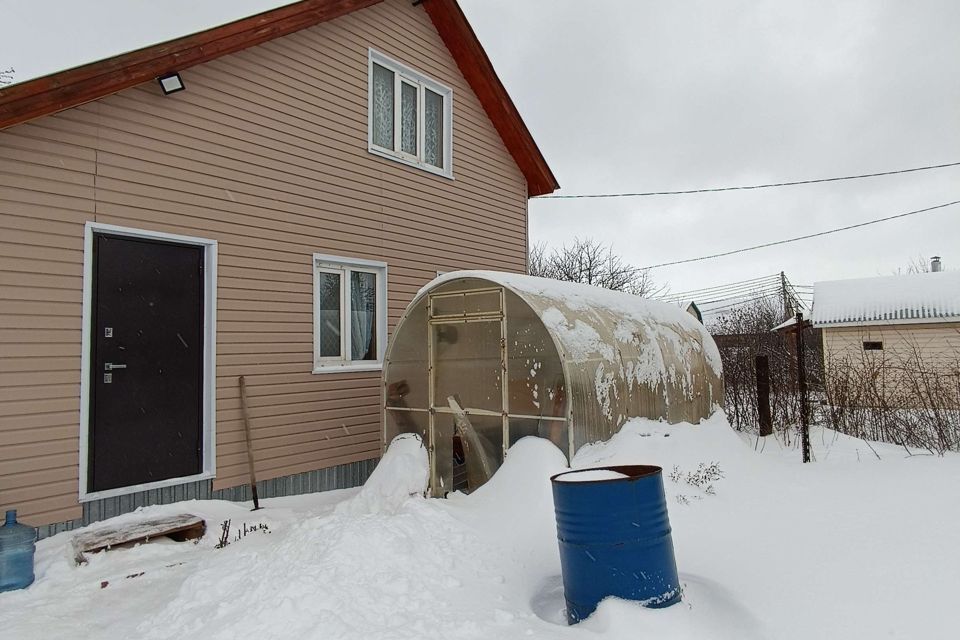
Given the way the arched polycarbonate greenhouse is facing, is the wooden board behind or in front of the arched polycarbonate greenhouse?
in front

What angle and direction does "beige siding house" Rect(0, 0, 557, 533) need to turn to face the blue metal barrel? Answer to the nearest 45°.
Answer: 0° — it already faces it

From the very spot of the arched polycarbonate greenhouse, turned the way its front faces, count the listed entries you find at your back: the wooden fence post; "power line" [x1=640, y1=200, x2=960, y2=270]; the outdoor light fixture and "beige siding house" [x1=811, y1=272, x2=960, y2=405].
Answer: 3

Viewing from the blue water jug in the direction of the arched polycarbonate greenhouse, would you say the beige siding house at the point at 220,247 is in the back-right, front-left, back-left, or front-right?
front-left

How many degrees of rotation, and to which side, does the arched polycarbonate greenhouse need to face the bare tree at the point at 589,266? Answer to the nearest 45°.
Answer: approximately 135° to its right

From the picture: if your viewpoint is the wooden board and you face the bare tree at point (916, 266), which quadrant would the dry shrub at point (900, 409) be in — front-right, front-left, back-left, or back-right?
front-right

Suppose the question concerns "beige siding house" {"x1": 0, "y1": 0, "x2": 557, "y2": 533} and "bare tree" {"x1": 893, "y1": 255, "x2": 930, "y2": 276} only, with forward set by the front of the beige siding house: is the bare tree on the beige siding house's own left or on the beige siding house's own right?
on the beige siding house's own left

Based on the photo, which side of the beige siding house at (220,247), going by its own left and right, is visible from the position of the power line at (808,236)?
left

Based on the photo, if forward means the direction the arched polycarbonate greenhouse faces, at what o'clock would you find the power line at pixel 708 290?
The power line is roughly at 5 o'clock from the arched polycarbonate greenhouse.

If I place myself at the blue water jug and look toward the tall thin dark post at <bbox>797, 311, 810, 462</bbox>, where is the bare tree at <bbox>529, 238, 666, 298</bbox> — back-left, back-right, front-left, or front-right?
front-left

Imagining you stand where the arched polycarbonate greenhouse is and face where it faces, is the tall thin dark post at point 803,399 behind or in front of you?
behind

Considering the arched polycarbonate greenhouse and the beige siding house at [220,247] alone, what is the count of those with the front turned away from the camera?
0

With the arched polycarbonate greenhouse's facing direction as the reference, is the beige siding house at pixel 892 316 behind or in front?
behind

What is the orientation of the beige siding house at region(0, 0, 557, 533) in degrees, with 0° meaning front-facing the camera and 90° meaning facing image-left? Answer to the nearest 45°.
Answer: approximately 315°

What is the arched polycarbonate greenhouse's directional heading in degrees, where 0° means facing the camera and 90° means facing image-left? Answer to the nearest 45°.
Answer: approximately 45°
